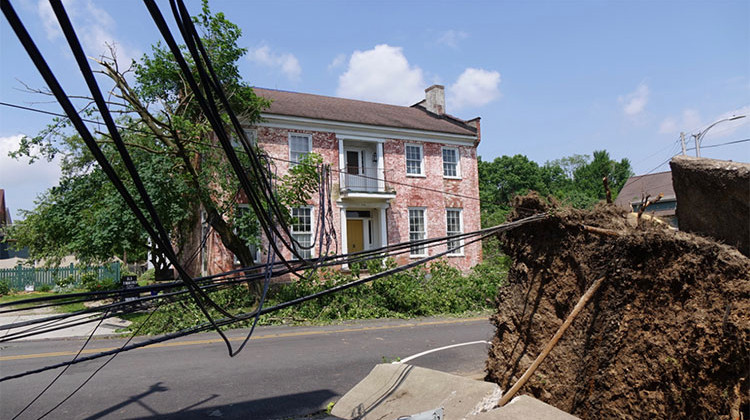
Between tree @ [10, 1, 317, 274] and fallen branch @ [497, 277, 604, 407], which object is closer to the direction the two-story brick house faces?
the fallen branch

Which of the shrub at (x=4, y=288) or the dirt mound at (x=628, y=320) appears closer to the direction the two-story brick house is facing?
the dirt mound

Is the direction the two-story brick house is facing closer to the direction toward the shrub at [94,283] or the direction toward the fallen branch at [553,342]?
the fallen branch

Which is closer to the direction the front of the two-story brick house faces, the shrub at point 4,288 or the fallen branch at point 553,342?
the fallen branch

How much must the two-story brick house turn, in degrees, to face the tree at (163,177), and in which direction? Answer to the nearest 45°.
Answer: approximately 90° to its right

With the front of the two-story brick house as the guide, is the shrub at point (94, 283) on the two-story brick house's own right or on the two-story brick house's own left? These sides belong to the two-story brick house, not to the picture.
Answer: on the two-story brick house's own right

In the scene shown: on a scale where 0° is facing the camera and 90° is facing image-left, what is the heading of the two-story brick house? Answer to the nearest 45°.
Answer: approximately 315°

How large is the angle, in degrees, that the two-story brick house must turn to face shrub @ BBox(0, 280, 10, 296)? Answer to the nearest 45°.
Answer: approximately 135° to its right

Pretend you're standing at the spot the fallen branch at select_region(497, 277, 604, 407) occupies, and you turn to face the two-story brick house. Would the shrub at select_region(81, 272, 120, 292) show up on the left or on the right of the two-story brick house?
left
